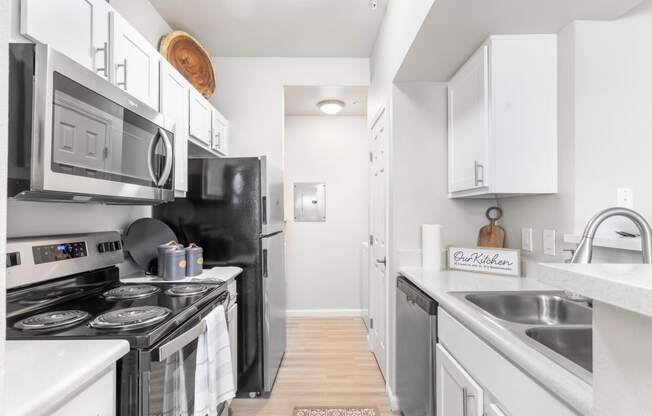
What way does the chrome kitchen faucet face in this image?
to the viewer's left

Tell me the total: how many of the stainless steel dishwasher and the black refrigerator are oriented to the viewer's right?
1

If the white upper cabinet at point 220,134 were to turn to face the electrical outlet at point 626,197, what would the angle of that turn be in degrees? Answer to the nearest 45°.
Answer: approximately 45° to its right

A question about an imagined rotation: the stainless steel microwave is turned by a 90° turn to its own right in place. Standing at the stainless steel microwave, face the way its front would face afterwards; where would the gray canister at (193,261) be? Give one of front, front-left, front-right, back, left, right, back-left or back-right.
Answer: back

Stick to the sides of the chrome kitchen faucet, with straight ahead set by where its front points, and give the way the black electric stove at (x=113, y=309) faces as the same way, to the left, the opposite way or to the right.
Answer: the opposite way

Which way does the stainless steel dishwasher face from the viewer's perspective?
to the viewer's left

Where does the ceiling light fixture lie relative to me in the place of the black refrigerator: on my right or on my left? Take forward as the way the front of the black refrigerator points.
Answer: on my left

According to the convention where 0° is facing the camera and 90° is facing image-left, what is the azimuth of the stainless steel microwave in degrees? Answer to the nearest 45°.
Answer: approximately 315°

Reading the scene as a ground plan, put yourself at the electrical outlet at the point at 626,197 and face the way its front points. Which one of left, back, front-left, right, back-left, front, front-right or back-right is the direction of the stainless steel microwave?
front

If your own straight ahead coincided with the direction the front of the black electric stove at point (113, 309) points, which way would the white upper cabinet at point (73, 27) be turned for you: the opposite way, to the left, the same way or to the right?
the same way

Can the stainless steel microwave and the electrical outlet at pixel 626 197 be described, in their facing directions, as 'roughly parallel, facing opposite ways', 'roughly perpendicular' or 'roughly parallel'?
roughly parallel, facing opposite ways

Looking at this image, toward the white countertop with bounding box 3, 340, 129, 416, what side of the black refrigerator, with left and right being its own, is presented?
right

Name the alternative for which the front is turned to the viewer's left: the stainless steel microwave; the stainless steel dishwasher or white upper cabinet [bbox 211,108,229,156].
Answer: the stainless steel dishwasher

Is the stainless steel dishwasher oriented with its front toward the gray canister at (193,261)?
yes

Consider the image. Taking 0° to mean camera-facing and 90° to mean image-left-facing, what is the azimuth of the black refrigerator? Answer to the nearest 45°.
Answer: approximately 270°

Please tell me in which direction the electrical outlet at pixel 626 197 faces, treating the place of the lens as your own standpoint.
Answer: facing the viewer and to the left of the viewer

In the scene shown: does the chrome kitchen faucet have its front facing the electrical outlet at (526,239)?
no

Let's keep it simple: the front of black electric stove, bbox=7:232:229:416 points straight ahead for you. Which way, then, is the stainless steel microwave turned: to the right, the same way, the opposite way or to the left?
the same way

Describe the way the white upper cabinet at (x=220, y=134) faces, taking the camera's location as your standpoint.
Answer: facing to the right of the viewer

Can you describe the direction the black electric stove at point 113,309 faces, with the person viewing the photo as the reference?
facing the viewer and to the right of the viewer

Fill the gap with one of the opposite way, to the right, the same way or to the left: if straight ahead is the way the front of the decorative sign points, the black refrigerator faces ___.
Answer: the opposite way
